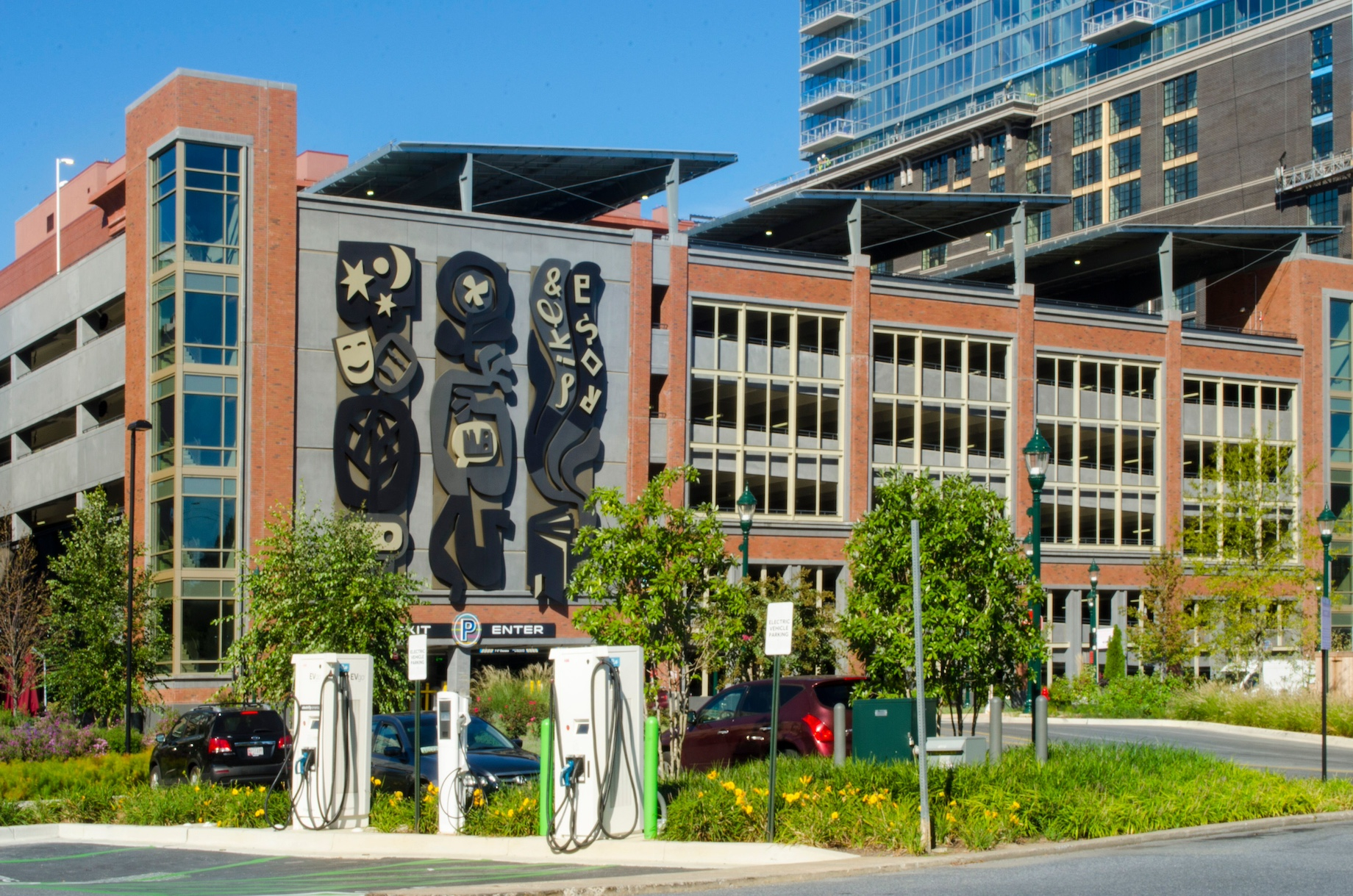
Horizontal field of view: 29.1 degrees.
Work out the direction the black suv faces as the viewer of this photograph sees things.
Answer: facing away from the viewer and to the left of the viewer

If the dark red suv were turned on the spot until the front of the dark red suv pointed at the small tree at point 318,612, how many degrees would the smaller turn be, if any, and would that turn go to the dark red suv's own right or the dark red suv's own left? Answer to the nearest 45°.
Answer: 0° — it already faces it

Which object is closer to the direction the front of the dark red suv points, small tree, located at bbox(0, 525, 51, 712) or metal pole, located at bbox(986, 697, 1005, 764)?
the small tree

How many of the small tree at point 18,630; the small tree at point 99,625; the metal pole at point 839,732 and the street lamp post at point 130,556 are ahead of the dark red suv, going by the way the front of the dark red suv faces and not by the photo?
3

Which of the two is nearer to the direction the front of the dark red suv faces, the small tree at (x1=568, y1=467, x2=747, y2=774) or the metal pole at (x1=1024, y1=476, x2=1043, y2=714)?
the small tree

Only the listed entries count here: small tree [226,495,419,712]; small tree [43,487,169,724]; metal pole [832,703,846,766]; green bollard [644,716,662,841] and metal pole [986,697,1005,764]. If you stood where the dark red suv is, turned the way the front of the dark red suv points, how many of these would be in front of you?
2

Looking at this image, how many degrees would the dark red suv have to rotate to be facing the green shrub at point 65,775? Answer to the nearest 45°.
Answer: approximately 45° to its left

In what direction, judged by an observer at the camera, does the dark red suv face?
facing away from the viewer and to the left of the viewer

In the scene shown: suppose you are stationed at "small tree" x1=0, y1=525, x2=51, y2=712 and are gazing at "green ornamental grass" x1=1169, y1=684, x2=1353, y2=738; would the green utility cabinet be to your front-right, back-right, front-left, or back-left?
front-right

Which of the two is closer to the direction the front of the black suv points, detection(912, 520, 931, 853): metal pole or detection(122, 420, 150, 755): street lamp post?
the street lamp post

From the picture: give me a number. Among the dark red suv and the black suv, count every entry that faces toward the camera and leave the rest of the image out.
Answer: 0

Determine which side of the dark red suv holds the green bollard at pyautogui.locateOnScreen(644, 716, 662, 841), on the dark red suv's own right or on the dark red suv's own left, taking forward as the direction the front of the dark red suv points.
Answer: on the dark red suv's own left

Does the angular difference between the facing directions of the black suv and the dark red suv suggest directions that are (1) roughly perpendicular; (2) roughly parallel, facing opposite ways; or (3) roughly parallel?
roughly parallel

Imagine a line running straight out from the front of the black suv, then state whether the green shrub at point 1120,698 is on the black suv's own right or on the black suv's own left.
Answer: on the black suv's own right
